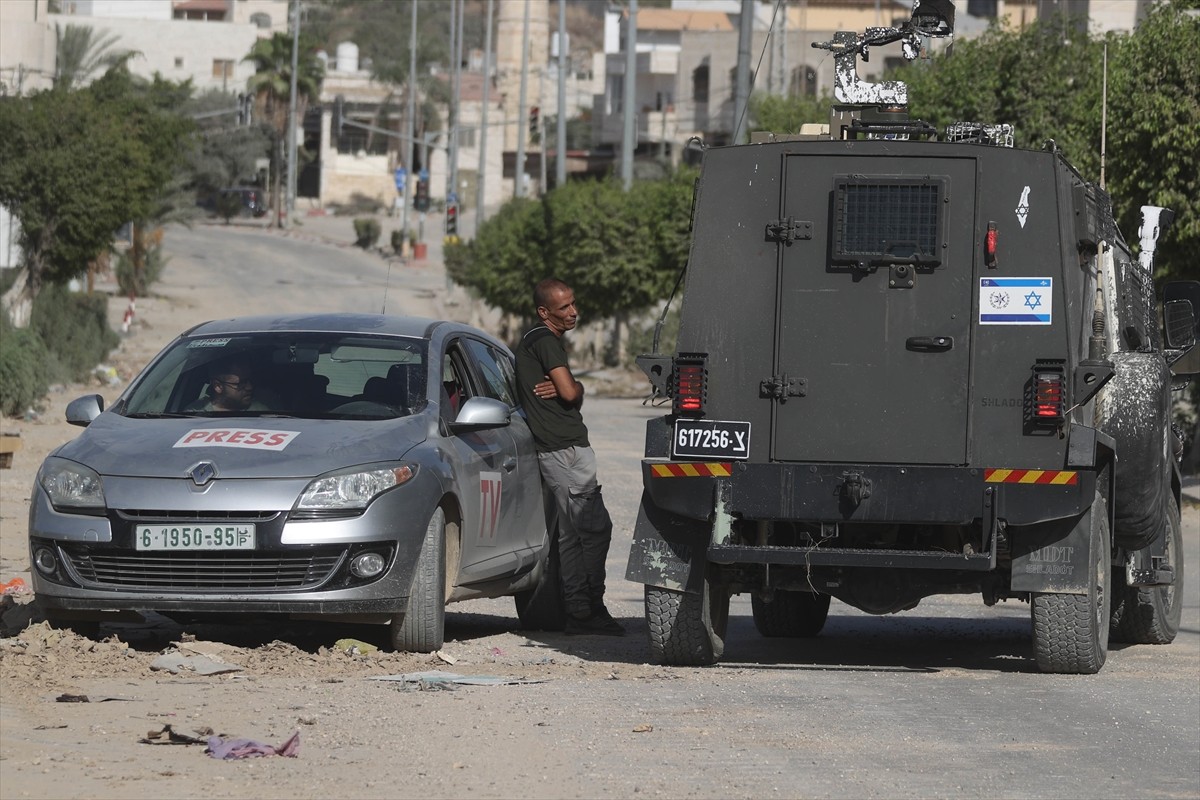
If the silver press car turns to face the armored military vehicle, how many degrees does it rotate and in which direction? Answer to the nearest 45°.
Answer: approximately 135° to its left

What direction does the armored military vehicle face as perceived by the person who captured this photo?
facing away from the viewer

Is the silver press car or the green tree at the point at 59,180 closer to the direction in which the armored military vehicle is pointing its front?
the green tree

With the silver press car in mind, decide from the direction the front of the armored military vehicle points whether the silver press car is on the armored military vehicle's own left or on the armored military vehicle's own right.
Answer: on the armored military vehicle's own left

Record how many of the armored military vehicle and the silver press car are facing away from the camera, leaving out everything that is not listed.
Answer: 1

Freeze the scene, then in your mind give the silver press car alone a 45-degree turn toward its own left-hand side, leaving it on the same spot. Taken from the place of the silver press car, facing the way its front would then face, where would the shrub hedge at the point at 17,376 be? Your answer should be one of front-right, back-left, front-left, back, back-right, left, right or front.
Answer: back

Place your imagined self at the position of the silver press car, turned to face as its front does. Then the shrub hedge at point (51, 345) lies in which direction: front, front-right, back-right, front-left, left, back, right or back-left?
back-right

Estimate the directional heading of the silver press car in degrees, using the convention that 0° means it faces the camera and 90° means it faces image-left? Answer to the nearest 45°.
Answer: approximately 45°
